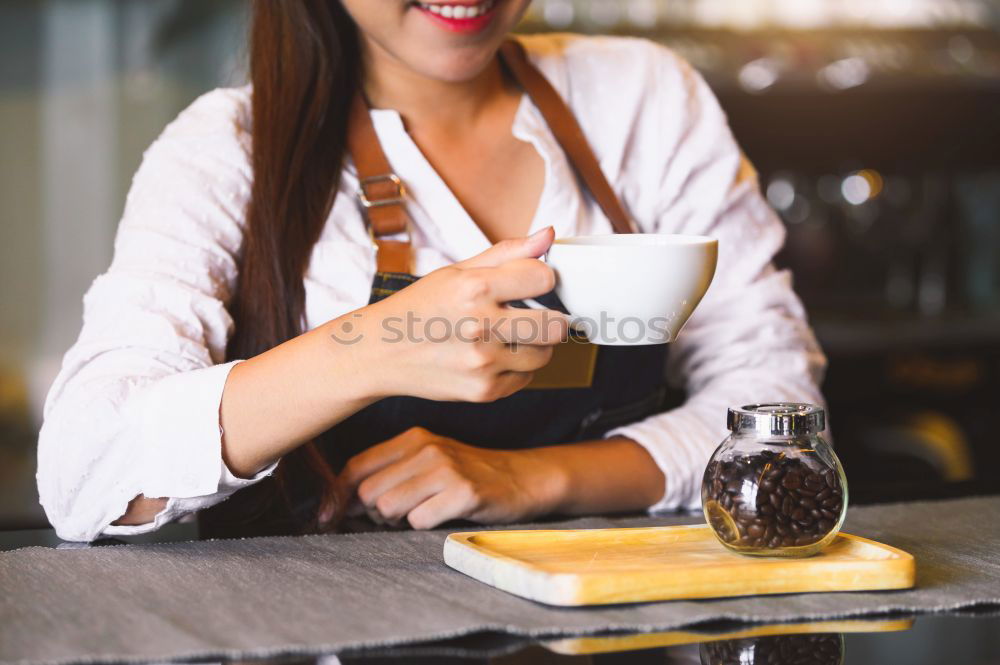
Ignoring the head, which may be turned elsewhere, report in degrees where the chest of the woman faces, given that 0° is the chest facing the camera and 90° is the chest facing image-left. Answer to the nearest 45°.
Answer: approximately 0°

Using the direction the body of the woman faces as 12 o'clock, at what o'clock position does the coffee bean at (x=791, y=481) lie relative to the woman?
The coffee bean is roughly at 11 o'clock from the woman.

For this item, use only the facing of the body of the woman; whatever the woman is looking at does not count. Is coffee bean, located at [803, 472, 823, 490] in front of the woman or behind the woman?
in front

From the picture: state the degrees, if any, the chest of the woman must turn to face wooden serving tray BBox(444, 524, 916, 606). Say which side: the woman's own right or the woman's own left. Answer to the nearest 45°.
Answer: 0° — they already face it
